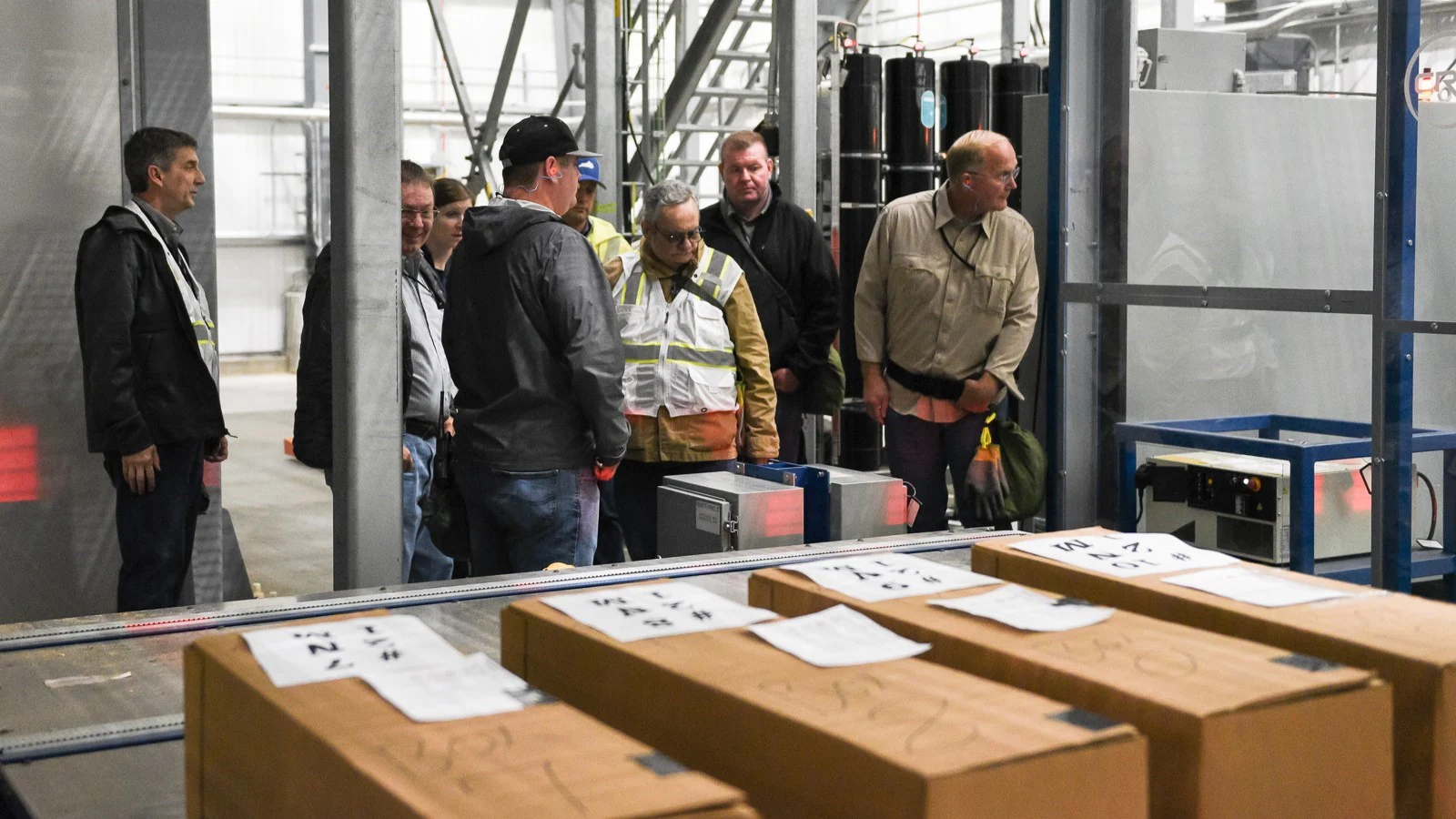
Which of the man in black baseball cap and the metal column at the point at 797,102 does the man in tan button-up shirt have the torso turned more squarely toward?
the man in black baseball cap

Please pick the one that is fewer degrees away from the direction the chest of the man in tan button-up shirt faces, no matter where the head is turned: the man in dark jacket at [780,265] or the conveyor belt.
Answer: the conveyor belt

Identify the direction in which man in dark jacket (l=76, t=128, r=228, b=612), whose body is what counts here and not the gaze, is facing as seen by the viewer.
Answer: to the viewer's right

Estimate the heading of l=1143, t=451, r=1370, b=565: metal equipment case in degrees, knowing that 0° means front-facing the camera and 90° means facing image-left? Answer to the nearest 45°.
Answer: approximately 45°

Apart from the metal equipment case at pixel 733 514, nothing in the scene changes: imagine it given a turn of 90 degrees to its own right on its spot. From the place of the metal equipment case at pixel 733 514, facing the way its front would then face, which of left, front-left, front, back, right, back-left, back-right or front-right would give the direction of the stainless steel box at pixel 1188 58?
right

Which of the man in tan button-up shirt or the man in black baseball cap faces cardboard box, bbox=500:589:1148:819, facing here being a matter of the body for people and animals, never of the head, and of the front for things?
the man in tan button-up shirt

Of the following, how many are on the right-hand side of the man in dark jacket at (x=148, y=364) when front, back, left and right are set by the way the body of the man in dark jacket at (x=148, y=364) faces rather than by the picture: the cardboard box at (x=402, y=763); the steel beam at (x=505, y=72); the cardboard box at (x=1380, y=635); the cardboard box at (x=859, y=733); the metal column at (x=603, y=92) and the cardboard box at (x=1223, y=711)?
4

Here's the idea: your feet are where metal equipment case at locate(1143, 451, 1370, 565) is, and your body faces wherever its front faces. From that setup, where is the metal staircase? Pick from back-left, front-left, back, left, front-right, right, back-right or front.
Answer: right

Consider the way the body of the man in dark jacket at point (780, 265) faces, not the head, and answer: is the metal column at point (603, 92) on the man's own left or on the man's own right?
on the man's own right

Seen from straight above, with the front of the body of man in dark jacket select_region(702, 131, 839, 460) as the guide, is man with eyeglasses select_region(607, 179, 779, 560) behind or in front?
in front

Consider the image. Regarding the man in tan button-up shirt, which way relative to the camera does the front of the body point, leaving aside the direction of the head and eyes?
toward the camera

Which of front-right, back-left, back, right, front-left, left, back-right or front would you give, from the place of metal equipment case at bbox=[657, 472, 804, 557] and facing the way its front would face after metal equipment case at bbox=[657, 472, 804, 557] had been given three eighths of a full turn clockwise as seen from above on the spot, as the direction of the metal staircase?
front

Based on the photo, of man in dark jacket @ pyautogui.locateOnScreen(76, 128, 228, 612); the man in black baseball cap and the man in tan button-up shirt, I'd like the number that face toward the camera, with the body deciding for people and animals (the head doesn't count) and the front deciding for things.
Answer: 1

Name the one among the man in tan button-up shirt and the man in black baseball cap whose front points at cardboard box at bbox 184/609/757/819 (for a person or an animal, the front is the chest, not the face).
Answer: the man in tan button-up shirt

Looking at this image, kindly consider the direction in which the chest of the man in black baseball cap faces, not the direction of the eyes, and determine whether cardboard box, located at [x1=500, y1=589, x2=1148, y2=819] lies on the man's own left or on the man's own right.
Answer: on the man's own right

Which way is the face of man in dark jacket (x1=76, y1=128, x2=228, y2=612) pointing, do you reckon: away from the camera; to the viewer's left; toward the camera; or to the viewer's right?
to the viewer's right

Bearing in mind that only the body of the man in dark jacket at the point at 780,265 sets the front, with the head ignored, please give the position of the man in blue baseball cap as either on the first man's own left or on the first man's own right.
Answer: on the first man's own right

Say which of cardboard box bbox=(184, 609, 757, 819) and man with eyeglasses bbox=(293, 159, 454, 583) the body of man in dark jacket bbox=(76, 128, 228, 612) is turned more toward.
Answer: the man with eyeglasses

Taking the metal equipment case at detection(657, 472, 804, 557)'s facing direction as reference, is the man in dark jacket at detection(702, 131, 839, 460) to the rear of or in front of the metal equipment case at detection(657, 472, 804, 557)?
to the rear
